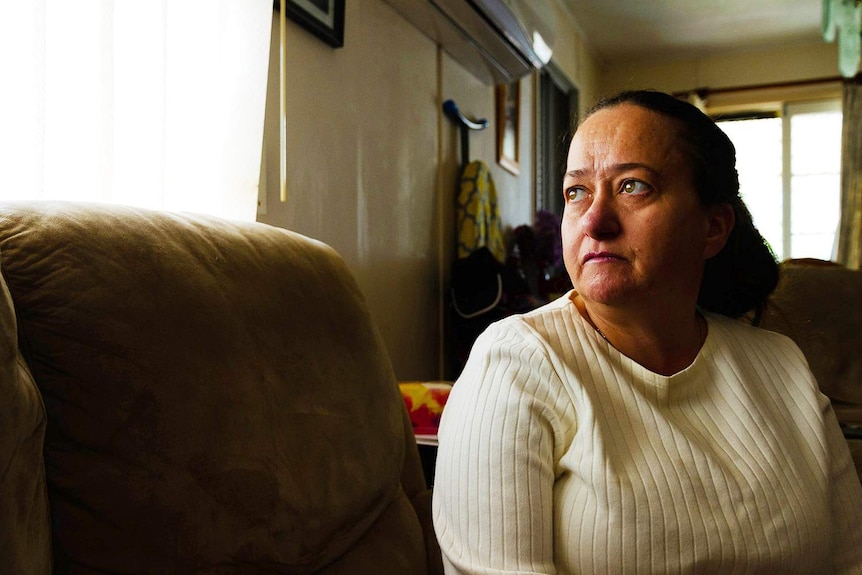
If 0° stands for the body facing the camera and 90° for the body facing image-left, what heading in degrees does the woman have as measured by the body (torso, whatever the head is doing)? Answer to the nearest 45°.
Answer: approximately 0°

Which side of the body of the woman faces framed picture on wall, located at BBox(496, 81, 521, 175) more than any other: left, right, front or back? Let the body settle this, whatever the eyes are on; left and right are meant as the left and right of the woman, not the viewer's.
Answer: back

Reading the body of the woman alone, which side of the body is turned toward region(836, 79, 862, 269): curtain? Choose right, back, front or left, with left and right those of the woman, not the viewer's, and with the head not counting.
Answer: back

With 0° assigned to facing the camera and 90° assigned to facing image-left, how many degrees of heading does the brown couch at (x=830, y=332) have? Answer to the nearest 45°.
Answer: approximately 45°

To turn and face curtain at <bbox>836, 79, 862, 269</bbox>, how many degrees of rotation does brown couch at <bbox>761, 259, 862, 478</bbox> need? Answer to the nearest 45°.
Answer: approximately 135° to its right

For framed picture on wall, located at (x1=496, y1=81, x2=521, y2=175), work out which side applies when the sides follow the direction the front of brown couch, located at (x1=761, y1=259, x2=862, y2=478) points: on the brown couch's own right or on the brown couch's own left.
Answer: on the brown couch's own right

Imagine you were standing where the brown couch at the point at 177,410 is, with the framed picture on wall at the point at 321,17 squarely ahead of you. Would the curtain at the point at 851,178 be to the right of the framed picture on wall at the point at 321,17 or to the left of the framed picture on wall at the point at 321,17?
right
